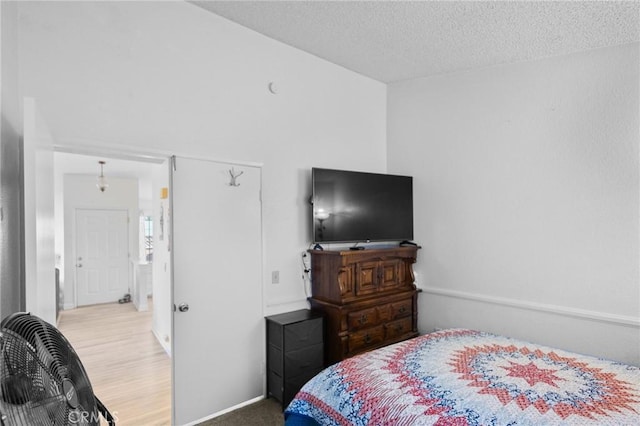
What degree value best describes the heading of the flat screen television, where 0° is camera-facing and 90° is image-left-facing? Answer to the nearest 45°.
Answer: approximately 315°

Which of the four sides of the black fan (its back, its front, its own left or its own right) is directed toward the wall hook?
left

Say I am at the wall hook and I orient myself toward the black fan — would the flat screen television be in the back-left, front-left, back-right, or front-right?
back-left

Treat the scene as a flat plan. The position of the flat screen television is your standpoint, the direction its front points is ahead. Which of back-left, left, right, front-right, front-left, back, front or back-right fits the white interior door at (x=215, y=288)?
right

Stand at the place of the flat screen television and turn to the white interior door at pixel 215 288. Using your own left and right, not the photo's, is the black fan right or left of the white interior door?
left

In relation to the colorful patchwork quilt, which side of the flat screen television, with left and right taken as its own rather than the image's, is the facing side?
front

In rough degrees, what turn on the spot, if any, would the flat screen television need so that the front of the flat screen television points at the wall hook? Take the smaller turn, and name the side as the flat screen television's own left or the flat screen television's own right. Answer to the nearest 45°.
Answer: approximately 90° to the flat screen television's own right

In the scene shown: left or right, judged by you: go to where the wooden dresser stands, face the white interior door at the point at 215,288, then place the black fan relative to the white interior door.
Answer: left

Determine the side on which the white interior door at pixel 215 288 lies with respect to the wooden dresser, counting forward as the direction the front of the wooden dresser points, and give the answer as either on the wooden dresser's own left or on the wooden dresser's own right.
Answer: on the wooden dresser's own right

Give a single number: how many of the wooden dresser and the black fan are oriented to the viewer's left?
0

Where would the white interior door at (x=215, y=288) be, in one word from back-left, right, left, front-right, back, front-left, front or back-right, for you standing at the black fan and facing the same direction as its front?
left

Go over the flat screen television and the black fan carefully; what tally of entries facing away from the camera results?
0
